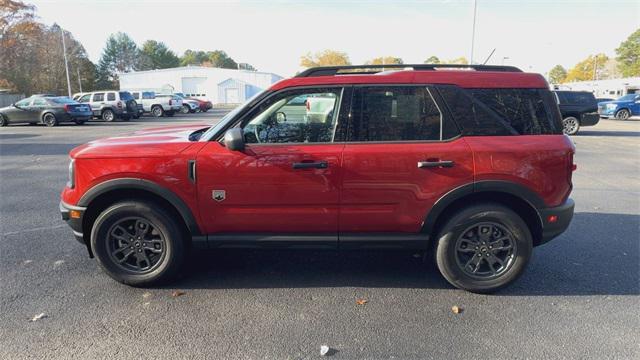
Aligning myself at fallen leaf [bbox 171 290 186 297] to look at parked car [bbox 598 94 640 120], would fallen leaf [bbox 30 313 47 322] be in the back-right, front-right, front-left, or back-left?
back-left

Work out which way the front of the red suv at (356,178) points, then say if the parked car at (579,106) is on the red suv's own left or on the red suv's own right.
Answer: on the red suv's own right

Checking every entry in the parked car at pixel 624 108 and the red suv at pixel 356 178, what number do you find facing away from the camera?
0

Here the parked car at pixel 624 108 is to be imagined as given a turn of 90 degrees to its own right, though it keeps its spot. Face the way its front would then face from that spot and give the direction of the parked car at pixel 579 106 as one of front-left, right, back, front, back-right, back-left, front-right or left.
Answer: back-left

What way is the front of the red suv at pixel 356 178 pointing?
to the viewer's left

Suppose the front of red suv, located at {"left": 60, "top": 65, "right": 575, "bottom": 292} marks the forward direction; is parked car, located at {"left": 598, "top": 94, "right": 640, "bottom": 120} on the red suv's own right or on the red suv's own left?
on the red suv's own right

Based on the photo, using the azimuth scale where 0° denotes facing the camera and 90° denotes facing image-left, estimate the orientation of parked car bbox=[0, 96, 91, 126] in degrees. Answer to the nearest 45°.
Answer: approximately 135°

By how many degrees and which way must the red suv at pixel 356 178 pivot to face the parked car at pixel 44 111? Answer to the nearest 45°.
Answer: approximately 45° to its right

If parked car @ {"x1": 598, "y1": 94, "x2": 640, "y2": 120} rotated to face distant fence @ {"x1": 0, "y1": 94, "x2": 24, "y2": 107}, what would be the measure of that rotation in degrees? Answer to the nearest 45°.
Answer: approximately 45° to its right
